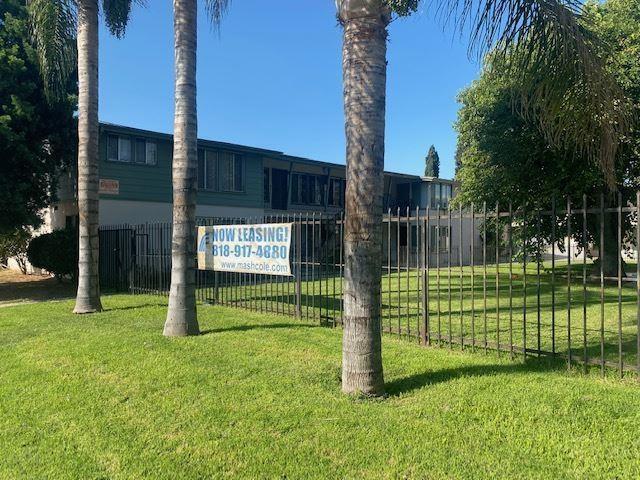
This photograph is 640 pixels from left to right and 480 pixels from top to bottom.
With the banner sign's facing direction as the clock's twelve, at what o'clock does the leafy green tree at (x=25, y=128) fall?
The leafy green tree is roughly at 3 o'clock from the banner sign.

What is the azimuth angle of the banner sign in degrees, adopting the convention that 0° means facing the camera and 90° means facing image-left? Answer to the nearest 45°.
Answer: approximately 45°

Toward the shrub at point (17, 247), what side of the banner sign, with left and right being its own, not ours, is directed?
right

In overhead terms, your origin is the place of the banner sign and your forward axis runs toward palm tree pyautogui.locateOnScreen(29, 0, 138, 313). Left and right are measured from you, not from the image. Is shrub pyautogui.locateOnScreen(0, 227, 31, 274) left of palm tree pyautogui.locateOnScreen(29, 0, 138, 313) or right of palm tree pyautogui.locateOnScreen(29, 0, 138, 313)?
right

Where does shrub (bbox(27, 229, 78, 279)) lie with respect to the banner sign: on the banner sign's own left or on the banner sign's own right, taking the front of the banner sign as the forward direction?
on the banner sign's own right

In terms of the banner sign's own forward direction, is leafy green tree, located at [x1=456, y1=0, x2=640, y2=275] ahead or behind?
behind
